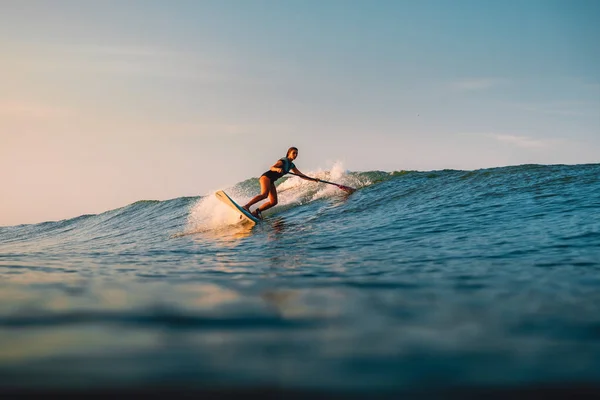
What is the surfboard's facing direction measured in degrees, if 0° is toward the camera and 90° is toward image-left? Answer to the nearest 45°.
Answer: approximately 90°
